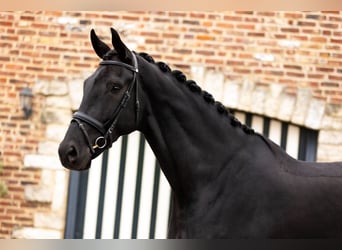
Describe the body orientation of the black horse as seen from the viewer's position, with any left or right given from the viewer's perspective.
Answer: facing to the left of the viewer
